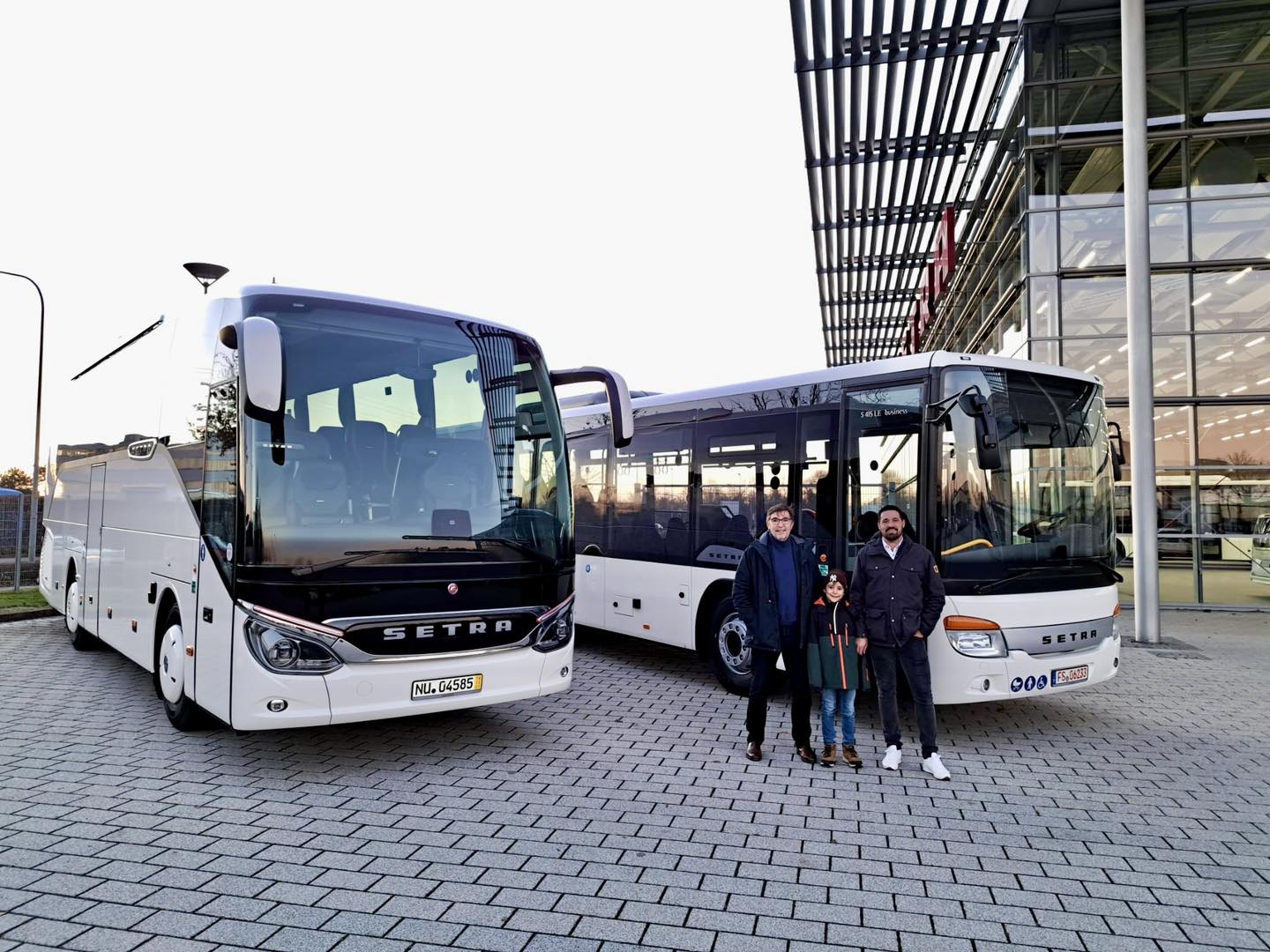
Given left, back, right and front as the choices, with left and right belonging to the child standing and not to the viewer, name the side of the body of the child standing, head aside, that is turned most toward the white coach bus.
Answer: right

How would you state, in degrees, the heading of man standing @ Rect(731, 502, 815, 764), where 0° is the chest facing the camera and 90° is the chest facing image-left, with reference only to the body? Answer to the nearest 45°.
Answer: approximately 0°

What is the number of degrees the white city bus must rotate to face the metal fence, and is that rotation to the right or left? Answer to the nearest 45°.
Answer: approximately 135° to its right

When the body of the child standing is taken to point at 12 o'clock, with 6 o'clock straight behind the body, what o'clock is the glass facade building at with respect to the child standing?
The glass facade building is roughly at 7 o'clock from the child standing.

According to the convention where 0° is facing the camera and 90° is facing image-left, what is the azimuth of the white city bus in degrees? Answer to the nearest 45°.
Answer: approximately 315°

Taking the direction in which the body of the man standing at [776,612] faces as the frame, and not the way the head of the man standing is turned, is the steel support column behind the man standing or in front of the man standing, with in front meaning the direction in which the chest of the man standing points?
behind
